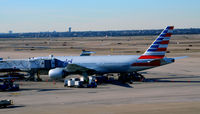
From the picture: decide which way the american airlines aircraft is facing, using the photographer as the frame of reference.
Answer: facing to the left of the viewer
